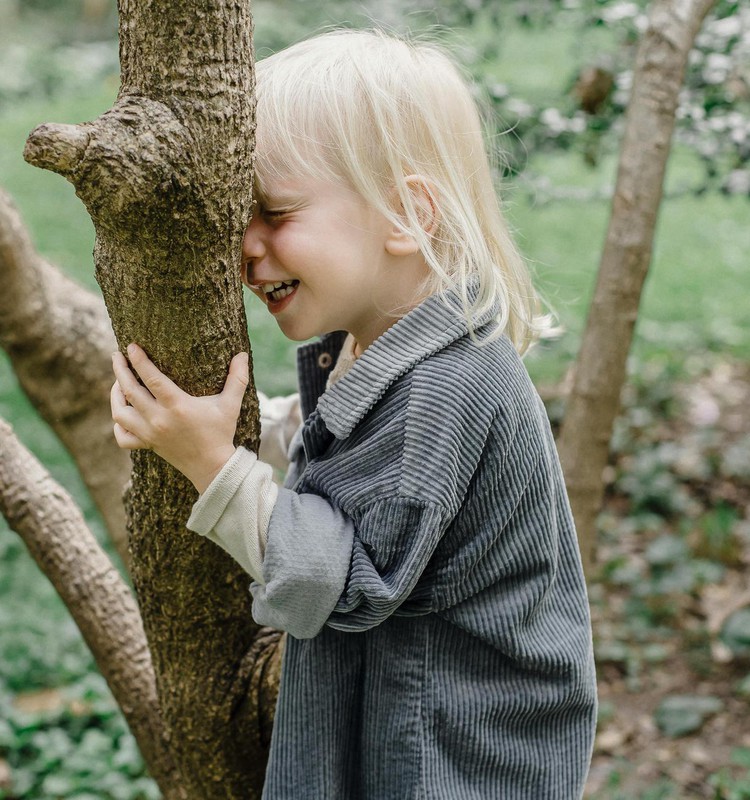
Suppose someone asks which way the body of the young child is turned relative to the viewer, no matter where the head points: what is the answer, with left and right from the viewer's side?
facing to the left of the viewer

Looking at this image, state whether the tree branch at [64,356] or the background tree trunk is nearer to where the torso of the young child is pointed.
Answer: the tree branch

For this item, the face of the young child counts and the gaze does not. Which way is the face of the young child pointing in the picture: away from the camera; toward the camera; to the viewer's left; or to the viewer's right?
to the viewer's left

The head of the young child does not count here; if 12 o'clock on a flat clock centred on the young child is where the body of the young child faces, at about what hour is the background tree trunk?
The background tree trunk is roughly at 4 o'clock from the young child.

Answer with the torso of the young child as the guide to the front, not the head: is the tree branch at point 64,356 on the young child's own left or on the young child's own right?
on the young child's own right

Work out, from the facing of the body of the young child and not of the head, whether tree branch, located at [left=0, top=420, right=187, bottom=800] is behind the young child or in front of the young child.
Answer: in front

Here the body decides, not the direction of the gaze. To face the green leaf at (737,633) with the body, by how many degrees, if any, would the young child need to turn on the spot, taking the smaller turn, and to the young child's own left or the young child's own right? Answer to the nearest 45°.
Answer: approximately 135° to the young child's own right
